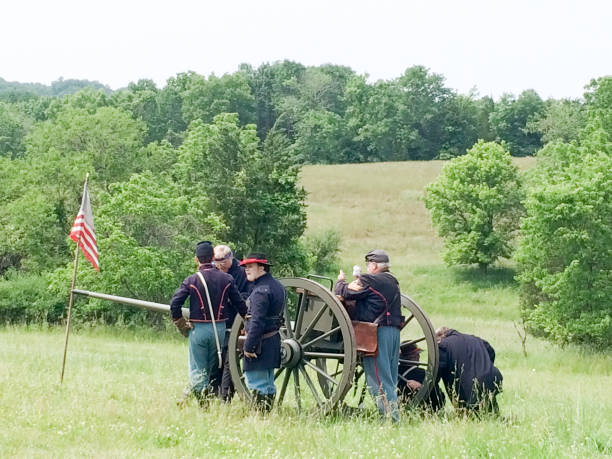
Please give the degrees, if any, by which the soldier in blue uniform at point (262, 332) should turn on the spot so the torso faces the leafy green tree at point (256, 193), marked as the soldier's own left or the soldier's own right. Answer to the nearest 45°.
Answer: approximately 90° to the soldier's own right

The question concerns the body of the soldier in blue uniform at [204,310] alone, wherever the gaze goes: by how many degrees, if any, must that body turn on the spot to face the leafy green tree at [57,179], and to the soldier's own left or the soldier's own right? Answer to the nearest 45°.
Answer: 0° — they already face it

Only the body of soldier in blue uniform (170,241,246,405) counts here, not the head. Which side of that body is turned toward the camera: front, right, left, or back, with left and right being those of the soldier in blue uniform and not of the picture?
back

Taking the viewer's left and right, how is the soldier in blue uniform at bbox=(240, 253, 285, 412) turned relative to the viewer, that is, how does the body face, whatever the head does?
facing to the left of the viewer

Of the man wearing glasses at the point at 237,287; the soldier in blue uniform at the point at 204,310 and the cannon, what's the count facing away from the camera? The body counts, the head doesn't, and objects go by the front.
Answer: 1

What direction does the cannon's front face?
to the viewer's left

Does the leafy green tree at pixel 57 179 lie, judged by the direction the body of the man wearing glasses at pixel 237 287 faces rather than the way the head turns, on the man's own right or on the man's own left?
on the man's own right

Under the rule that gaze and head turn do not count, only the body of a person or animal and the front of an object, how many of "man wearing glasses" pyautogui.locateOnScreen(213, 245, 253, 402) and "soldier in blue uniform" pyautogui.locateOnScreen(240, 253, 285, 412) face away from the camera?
0

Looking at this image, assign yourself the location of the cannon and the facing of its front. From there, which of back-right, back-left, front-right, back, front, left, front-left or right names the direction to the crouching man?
back

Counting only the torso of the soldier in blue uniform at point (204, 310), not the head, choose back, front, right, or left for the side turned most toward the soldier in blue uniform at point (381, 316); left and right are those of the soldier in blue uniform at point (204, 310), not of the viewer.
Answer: right

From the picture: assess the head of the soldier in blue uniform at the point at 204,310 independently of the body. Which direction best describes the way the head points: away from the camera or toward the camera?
away from the camera

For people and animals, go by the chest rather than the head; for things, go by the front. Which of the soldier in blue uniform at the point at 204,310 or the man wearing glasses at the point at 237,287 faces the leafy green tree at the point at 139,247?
the soldier in blue uniform

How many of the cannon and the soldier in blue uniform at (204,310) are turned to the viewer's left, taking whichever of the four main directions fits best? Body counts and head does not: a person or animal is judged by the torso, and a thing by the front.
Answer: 1
